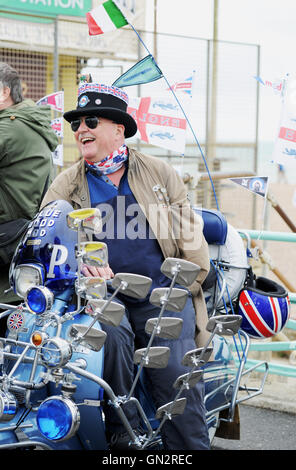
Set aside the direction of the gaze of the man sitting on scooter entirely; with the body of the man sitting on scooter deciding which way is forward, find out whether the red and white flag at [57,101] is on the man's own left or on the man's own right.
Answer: on the man's own right

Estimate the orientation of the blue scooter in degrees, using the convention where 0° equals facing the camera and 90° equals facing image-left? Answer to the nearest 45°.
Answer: approximately 45°

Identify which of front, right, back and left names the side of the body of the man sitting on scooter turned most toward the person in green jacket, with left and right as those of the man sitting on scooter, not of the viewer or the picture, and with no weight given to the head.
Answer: right

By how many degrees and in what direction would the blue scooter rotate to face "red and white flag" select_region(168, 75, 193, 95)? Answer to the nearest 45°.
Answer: approximately 135° to its right

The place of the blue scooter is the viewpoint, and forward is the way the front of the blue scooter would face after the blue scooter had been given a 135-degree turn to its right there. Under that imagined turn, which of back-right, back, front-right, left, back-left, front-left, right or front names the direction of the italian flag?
front

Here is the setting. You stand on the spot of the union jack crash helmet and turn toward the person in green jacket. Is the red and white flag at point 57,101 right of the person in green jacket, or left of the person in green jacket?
right

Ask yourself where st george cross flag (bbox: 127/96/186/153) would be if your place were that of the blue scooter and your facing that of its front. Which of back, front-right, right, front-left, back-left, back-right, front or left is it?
back-right

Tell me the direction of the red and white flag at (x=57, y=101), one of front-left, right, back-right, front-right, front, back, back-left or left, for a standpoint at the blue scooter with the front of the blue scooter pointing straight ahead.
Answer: back-right

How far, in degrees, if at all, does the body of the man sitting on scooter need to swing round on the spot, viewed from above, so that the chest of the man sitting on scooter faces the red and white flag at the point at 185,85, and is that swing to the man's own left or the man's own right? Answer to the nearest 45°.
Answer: approximately 135° to the man's own right
